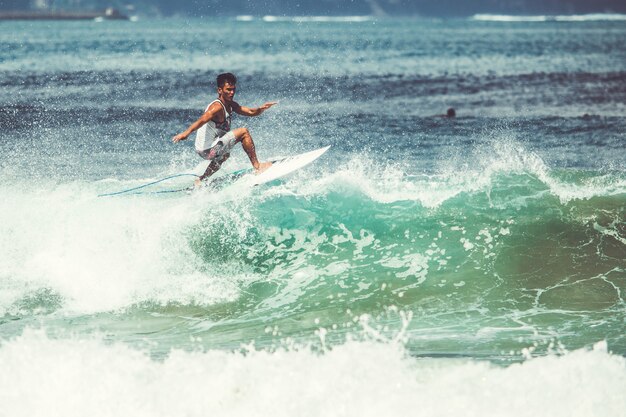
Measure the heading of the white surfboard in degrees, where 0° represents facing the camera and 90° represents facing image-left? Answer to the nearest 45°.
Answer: approximately 270°
